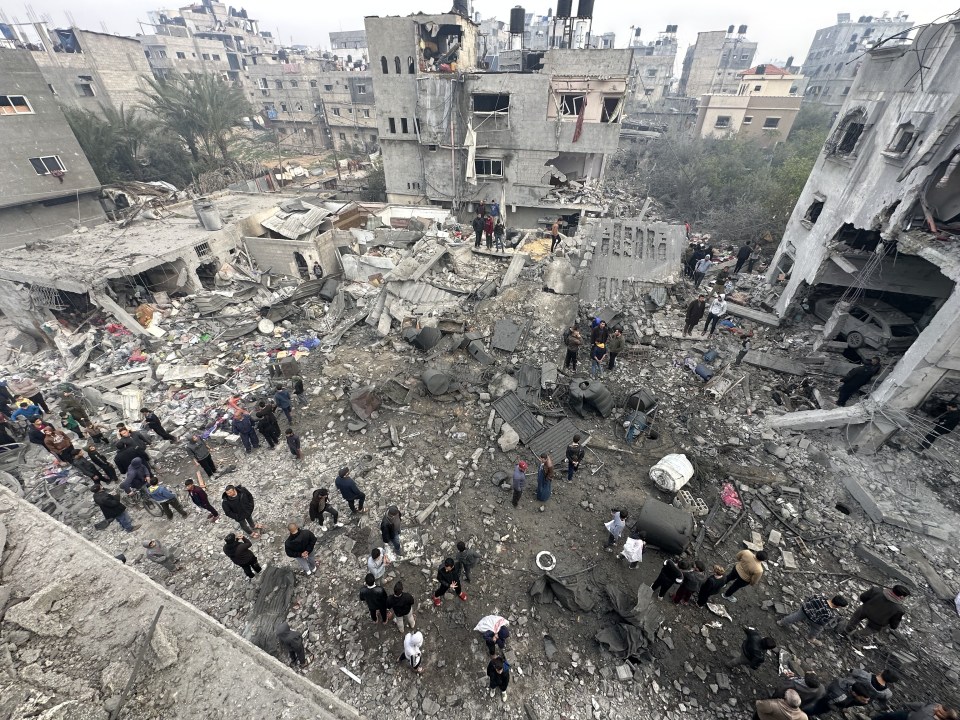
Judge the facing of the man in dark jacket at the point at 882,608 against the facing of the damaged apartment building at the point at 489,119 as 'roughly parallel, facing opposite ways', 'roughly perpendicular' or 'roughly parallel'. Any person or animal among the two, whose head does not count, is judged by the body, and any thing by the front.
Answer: roughly perpendicular

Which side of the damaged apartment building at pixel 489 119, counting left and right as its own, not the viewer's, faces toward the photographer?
front

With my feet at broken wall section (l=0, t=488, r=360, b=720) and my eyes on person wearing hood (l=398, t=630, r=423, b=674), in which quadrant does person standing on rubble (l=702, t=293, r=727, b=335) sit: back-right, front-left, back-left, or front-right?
front-left

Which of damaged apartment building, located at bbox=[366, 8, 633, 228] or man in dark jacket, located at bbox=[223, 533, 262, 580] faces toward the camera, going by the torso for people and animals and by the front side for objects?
the damaged apartment building

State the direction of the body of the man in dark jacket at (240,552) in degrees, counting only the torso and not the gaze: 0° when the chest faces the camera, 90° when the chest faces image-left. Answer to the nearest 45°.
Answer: approximately 225°

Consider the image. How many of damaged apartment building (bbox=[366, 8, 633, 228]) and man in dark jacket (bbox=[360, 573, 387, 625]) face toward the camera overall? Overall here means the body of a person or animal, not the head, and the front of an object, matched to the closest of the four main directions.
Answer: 1

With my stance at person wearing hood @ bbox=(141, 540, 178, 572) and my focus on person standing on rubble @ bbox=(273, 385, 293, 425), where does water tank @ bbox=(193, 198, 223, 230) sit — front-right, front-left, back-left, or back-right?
front-left

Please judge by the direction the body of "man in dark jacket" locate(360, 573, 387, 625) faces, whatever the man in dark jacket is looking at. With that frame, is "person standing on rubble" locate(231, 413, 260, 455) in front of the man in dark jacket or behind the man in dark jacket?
in front

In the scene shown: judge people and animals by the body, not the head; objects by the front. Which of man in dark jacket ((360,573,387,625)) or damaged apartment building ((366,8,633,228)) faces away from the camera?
the man in dark jacket

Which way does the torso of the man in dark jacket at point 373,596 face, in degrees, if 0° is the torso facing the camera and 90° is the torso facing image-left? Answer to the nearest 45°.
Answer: approximately 180°

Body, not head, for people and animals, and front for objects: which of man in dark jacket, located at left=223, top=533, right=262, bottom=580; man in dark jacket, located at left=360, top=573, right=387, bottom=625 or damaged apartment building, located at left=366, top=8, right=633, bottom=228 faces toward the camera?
the damaged apartment building

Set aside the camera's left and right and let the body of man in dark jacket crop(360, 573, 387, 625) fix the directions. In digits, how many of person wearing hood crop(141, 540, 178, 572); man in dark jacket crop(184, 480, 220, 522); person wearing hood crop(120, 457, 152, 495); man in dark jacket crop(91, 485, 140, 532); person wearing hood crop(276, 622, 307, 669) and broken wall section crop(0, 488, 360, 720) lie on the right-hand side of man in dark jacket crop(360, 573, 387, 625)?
0

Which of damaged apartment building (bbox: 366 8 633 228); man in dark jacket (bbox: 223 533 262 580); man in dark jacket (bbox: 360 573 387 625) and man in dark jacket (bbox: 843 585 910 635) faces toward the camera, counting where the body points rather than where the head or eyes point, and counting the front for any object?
the damaged apartment building

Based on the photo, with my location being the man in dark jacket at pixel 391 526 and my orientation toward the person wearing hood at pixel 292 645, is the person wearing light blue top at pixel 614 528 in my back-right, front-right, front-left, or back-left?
back-left

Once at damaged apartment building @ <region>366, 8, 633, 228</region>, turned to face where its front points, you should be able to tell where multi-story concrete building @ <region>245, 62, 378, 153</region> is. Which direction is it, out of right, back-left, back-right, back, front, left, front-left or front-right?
back-right
